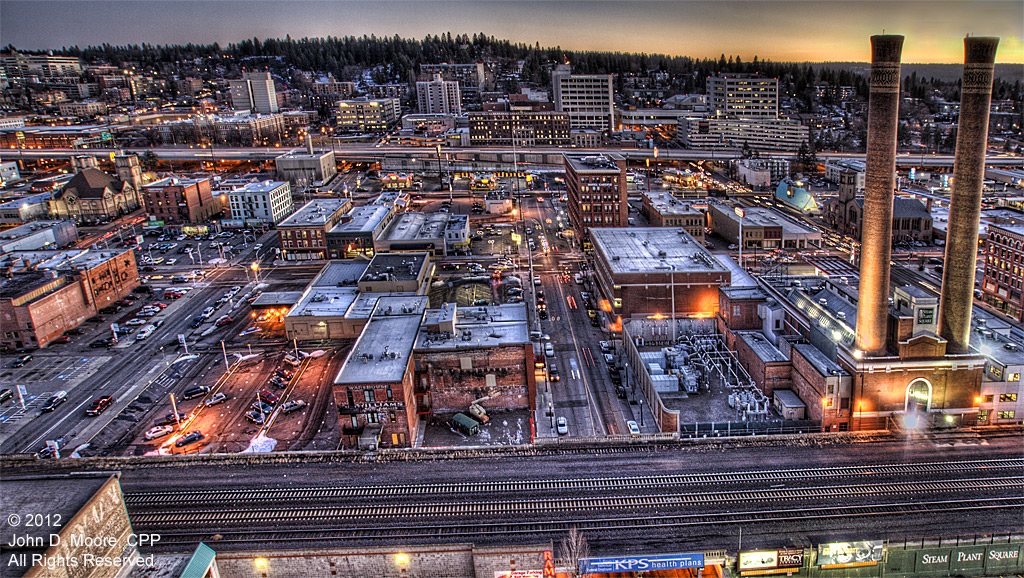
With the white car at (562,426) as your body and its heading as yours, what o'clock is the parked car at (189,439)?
The parked car is roughly at 3 o'clock from the white car.

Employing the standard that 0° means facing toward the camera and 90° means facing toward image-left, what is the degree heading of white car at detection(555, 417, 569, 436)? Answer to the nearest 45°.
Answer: approximately 0°

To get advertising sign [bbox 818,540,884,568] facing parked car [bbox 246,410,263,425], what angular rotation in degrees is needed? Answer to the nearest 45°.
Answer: approximately 90° to its right

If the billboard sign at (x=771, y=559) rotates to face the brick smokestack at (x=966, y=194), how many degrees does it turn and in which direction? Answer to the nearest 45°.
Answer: approximately 135° to its left

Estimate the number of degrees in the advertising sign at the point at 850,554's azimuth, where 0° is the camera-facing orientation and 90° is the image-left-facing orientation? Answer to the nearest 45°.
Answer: approximately 0°

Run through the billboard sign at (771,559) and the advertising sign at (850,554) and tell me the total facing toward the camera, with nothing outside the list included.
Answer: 2

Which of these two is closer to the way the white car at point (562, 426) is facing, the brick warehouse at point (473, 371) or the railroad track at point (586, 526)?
the railroad track

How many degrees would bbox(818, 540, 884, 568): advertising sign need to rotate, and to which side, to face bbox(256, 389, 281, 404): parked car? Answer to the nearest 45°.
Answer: approximately 90° to its right

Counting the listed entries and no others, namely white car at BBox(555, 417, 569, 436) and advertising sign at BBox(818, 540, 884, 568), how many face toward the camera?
2

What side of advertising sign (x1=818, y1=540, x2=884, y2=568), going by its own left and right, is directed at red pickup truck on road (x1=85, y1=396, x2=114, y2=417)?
right

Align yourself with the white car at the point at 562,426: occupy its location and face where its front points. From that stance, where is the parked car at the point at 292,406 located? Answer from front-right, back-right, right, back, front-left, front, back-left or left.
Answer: right
